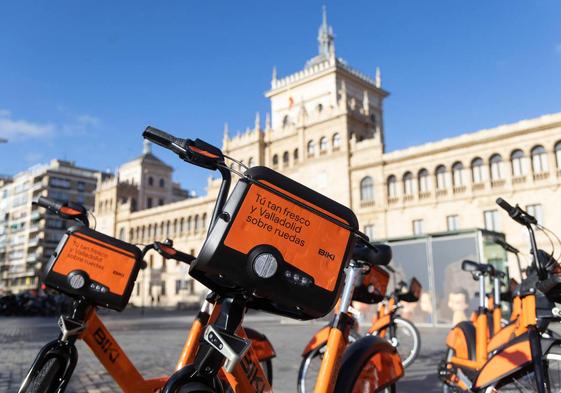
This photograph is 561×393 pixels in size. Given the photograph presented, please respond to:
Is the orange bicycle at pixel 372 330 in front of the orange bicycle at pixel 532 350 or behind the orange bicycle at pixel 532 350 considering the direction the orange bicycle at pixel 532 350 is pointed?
behind

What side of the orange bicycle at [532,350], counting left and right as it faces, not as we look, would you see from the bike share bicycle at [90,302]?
right

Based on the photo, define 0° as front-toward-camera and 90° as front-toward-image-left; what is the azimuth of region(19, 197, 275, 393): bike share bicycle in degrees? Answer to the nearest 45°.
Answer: approximately 45°

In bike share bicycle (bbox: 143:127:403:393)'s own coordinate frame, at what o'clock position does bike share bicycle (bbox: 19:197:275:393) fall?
bike share bicycle (bbox: 19:197:275:393) is roughly at 3 o'clock from bike share bicycle (bbox: 143:127:403:393).

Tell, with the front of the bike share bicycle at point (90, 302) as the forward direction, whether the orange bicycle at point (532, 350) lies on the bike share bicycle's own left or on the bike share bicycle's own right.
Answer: on the bike share bicycle's own left

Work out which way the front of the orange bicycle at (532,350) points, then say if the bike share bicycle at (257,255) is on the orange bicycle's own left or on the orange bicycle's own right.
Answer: on the orange bicycle's own right

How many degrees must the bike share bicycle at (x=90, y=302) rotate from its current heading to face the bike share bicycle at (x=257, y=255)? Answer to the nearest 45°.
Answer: approximately 90° to its left
